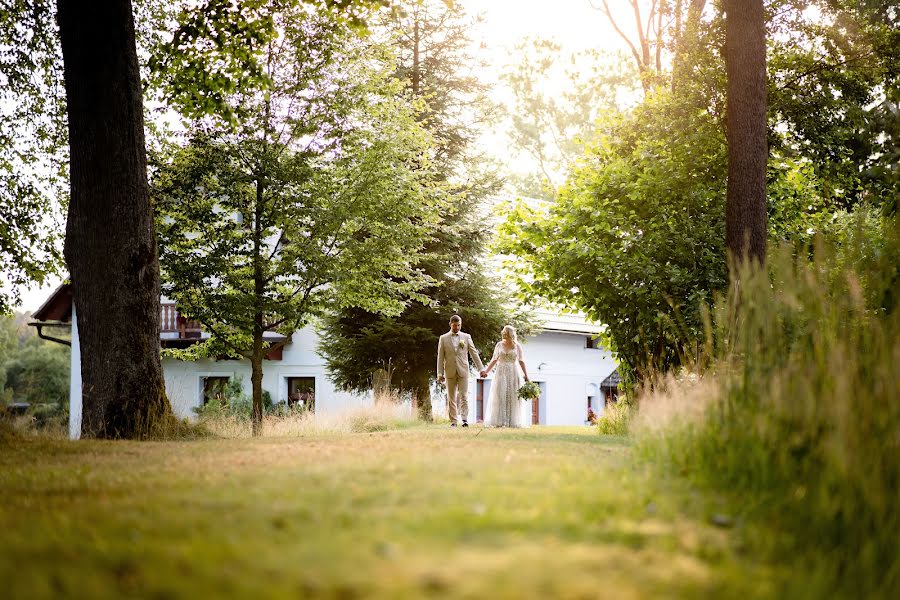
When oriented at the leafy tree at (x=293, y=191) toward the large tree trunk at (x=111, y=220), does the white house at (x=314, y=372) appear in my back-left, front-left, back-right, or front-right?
back-right

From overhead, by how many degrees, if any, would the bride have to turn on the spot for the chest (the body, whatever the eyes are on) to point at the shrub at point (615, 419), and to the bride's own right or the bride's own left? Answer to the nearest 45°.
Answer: approximately 45° to the bride's own left

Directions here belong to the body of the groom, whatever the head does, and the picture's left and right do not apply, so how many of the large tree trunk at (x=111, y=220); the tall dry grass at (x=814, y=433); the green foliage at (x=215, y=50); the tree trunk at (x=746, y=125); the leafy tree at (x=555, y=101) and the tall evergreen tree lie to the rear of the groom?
2

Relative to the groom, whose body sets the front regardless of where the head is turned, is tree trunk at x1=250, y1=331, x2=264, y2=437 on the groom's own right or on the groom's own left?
on the groom's own right

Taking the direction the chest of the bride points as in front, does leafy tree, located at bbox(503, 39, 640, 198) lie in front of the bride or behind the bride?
behind

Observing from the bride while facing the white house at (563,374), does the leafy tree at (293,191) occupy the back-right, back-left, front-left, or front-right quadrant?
back-left

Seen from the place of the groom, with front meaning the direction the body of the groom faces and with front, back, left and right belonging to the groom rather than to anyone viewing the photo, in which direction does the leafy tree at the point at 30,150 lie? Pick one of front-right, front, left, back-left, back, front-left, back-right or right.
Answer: right

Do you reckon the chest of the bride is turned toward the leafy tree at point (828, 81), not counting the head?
no

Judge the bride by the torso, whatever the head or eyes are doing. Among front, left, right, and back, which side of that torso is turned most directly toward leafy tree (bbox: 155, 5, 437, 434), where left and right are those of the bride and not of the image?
right

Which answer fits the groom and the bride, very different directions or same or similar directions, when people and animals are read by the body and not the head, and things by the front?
same or similar directions

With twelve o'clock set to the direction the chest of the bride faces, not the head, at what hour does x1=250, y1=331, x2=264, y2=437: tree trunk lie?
The tree trunk is roughly at 3 o'clock from the bride.

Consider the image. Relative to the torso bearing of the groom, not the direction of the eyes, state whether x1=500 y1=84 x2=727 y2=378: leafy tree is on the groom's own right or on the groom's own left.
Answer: on the groom's own left

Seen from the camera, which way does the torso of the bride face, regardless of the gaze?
toward the camera

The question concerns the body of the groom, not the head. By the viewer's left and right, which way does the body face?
facing the viewer

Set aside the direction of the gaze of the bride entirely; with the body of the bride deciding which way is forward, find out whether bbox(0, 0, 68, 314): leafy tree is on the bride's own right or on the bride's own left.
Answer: on the bride's own right

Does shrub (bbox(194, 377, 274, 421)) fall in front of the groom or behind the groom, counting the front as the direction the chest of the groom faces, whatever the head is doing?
behind

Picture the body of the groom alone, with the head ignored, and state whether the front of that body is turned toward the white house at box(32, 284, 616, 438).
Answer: no
